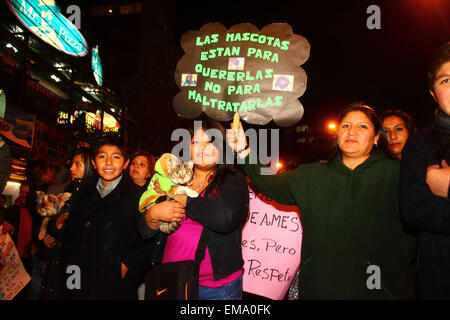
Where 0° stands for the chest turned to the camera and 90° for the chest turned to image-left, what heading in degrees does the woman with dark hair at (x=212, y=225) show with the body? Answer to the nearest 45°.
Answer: approximately 45°

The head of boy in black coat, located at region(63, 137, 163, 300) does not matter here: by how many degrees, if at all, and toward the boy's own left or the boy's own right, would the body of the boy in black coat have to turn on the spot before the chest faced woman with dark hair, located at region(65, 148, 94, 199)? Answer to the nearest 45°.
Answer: approximately 180°

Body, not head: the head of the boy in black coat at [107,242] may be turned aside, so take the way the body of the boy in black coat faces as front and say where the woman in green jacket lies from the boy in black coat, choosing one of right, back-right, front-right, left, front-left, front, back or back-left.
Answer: front-left

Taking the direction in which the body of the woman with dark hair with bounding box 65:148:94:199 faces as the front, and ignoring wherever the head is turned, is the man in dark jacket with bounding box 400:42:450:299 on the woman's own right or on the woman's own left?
on the woman's own left

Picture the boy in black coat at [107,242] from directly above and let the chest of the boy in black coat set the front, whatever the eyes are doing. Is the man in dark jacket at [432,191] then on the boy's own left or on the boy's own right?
on the boy's own left

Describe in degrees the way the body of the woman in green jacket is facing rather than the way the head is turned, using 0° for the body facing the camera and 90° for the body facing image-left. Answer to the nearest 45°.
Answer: approximately 0°

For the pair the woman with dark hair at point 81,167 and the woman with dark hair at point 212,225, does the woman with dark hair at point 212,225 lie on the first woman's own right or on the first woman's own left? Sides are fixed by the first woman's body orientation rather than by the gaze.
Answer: on the first woman's own left
